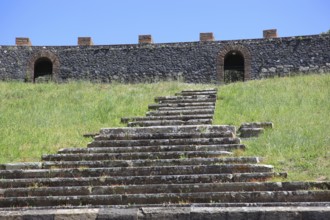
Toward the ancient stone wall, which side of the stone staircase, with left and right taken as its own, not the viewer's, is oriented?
back

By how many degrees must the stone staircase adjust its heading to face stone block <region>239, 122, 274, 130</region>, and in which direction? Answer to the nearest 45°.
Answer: approximately 135° to its left

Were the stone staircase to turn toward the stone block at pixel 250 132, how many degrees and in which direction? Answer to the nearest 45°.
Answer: approximately 135° to its left

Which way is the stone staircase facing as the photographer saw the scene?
facing the viewer

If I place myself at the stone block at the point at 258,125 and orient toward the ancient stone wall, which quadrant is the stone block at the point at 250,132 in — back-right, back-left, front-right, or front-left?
back-left
